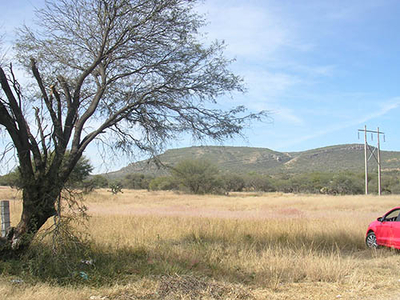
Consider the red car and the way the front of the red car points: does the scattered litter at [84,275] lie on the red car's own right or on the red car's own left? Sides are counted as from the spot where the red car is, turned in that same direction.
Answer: on the red car's own left

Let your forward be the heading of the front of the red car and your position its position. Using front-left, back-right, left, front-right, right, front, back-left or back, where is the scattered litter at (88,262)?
left

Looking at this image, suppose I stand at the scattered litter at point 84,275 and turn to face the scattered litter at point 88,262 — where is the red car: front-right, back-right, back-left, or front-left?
front-right

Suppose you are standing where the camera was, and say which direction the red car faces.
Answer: facing away from the viewer and to the left of the viewer

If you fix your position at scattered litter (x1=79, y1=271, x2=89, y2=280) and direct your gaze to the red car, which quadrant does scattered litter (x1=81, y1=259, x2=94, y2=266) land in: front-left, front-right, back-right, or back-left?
front-left
